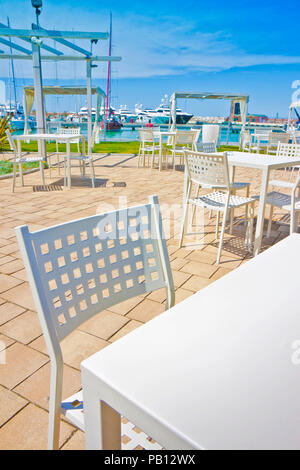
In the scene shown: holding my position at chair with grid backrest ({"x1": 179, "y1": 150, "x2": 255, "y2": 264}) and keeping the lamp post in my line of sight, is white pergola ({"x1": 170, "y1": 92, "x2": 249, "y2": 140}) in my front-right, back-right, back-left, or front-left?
front-right

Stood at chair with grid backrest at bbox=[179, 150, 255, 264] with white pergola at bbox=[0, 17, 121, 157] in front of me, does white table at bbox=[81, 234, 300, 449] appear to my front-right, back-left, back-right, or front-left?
back-left

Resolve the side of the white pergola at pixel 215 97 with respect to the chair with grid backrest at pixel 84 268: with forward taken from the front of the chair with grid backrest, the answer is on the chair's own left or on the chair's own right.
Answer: on the chair's own left

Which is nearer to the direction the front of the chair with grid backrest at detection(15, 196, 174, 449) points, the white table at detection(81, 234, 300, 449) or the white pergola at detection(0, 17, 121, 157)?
the white table

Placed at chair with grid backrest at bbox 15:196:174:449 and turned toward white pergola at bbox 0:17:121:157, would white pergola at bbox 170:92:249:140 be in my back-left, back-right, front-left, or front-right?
front-right

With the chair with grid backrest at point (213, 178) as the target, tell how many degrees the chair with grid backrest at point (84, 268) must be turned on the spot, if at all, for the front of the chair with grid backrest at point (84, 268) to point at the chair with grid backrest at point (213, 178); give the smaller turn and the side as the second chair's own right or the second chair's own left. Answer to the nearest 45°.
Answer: approximately 90° to the second chair's own left

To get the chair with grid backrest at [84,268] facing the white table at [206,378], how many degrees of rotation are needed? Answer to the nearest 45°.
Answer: approximately 45° to its right

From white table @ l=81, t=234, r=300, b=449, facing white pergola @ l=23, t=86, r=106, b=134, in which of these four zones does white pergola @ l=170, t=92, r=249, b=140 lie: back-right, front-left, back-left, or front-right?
front-right

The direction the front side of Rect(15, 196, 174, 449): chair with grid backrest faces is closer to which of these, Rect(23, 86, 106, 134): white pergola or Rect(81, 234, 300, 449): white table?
the white table

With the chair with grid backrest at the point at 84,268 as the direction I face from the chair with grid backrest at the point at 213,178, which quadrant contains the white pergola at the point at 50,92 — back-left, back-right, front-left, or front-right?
back-right
